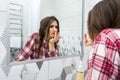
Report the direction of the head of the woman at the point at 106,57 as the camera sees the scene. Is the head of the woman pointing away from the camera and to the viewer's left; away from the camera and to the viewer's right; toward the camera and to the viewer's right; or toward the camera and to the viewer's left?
away from the camera and to the viewer's left

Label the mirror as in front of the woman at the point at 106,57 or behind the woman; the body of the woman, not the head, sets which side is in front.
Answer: in front

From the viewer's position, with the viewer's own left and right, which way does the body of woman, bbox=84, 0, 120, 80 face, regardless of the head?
facing away from the viewer and to the left of the viewer
